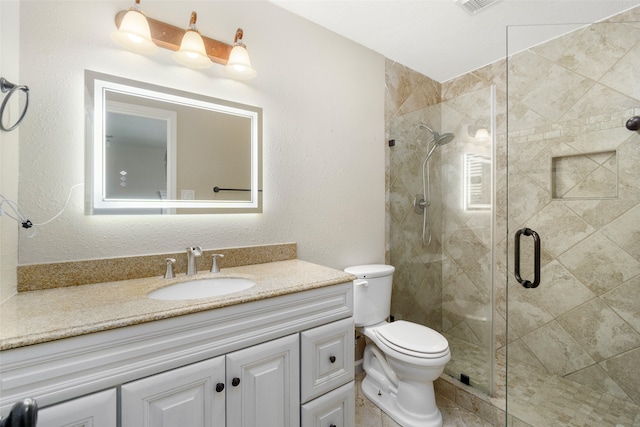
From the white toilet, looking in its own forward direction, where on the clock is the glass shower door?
The glass shower door is roughly at 10 o'clock from the white toilet.

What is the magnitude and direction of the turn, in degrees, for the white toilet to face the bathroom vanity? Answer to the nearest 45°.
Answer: approximately 90° to its right

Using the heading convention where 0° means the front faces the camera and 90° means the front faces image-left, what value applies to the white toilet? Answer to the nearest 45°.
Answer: approximately 315°
